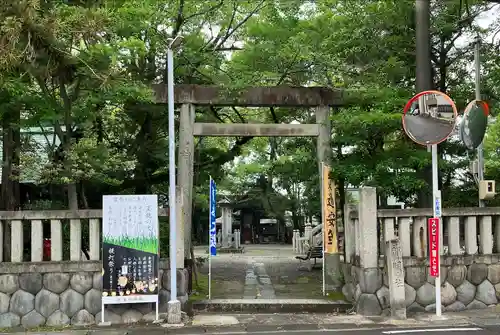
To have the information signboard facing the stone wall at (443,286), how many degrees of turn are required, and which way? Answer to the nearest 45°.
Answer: approximately 90° to its left

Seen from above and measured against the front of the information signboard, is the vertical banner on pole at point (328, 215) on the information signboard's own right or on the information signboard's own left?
on the information signboard's own left

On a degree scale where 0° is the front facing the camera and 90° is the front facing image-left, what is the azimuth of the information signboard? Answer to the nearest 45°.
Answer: approximately 0°

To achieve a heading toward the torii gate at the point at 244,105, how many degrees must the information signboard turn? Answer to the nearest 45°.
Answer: approximately 135° to its left

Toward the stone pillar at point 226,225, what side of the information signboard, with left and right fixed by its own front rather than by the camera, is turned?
back

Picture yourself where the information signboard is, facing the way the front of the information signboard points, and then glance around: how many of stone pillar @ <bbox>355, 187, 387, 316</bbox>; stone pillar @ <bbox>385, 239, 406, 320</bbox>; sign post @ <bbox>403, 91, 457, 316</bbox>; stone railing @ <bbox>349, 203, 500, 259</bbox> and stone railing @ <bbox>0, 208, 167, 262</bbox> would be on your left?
4

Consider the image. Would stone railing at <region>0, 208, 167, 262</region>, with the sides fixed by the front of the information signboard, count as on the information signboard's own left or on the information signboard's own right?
on the information signboard's own right
